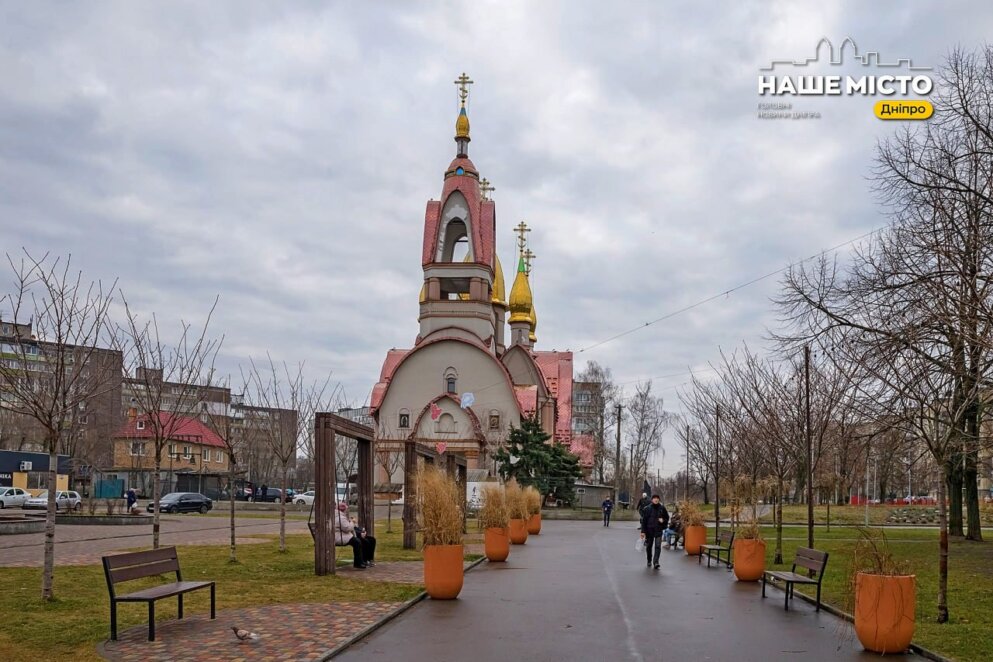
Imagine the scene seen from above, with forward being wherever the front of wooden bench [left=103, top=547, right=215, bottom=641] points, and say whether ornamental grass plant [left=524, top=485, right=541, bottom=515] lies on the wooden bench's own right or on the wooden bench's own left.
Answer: on the wooden bench's own left

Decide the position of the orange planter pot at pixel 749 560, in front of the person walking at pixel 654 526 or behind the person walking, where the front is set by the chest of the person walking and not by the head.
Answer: in front

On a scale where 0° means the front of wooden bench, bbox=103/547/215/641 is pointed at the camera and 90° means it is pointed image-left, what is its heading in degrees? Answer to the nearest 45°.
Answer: approximately 315°

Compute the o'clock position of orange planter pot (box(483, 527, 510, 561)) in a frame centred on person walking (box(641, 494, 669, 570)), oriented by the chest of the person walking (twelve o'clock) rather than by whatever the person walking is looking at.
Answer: The orange planter pot is roughly at 3 o'clock from the person walking.

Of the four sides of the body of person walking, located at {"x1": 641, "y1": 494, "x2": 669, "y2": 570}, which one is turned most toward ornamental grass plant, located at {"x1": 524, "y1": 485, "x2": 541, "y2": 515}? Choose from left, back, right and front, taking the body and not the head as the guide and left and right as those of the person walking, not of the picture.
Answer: back

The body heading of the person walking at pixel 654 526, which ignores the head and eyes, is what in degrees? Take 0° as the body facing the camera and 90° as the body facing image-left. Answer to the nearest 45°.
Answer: approximately 0°

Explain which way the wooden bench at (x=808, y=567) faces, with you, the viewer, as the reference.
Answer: facing the viewer and to the left of the viewer

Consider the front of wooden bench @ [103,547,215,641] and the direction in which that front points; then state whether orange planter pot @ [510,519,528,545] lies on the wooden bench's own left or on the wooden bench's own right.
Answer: on the wooden bench's own left

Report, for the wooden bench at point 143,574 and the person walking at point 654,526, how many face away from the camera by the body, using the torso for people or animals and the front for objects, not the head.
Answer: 0
